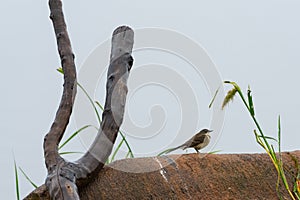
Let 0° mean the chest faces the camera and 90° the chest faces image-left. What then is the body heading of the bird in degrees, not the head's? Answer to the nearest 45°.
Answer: approximately 270°
